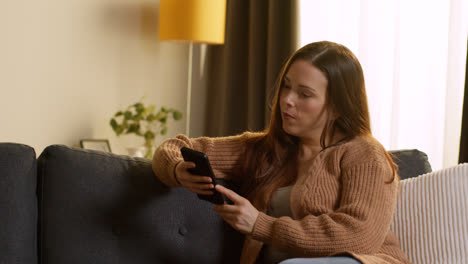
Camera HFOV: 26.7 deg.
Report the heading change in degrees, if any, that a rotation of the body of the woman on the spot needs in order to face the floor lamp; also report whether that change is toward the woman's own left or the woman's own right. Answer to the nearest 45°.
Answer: approximately 135° to the woman's own right

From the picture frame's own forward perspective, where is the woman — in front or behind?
in front

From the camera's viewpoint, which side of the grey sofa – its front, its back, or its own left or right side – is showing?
front

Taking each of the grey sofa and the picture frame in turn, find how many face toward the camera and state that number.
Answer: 2

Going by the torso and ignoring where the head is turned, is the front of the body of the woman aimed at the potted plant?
no

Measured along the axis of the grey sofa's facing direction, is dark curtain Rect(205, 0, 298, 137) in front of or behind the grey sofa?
behind

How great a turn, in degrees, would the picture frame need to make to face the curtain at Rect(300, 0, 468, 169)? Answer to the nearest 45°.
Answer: approximately 45° to its left

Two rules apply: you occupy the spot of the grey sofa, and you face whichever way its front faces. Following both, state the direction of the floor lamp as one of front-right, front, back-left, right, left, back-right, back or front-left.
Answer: back

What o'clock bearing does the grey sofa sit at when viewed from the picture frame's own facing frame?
The grey sofa is roughly at 12 o'clock from the picture frame.

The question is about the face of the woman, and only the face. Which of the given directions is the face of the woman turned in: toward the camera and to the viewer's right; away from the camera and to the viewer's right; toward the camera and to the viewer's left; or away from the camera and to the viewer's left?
toward the camera and to the viewer's left

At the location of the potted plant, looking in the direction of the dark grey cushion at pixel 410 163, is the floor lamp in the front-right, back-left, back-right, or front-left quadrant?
front-left

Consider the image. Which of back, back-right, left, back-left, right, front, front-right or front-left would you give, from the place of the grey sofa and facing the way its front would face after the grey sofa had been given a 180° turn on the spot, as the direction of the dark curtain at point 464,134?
front-right

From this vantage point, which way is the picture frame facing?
toward the camera

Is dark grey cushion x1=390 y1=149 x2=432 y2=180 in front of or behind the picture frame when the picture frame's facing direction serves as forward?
in front

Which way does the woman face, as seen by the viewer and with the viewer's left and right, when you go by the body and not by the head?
facing the viewer and to the left of the viewer

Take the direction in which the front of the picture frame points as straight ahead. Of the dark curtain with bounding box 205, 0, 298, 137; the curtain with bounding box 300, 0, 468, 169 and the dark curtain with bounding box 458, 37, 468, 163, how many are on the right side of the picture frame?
0
